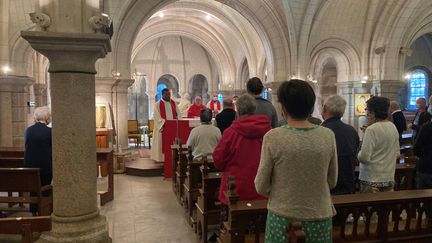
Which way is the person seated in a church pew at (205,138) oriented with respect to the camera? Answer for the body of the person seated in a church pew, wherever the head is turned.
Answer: away from the camera

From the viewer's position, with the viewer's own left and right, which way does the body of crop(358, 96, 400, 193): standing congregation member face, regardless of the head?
facing away from the viewer and to the left of the viewer

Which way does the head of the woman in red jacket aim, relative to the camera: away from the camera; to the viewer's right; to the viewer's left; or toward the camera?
away from the camera

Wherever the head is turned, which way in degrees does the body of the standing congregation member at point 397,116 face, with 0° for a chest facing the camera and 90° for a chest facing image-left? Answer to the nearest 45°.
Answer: approximately 135°

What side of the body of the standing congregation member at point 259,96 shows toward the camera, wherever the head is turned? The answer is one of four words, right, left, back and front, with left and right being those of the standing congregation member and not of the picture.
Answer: back

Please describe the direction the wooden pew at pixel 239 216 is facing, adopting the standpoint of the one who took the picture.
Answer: facing away from the viewer

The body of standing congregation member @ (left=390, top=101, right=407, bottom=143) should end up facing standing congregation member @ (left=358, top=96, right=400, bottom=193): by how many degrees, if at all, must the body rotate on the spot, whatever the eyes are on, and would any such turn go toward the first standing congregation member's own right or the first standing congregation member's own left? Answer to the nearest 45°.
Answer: approximately 135° to the first standing congregation member's own left

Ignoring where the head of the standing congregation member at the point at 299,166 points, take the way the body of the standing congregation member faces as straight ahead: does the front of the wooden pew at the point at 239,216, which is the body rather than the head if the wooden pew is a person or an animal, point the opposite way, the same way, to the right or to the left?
the same way

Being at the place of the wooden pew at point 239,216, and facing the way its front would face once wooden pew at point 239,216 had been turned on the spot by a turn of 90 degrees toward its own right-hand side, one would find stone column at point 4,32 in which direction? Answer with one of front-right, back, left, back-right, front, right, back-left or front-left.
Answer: back-left

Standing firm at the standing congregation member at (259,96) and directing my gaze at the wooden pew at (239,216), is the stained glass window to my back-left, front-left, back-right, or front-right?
back-left

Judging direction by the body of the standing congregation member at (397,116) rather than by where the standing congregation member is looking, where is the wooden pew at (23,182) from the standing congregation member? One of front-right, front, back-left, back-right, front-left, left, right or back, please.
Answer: left

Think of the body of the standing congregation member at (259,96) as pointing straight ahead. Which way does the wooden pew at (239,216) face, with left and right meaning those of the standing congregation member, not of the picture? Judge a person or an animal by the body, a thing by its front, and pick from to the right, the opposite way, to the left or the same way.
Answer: the same way

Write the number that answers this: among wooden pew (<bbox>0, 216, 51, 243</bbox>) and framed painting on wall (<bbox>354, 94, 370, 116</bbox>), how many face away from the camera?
1

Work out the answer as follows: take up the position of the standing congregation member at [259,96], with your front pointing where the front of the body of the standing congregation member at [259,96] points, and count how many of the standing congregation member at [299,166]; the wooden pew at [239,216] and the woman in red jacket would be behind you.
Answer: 3

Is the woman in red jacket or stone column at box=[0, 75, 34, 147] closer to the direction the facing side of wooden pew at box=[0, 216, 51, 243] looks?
the stone column

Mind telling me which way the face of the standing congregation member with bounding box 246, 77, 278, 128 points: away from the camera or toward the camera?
away from the camera
